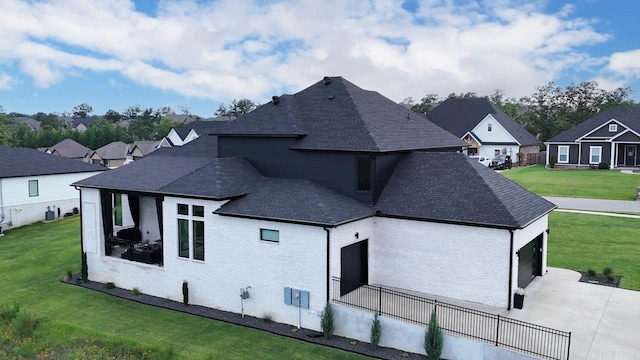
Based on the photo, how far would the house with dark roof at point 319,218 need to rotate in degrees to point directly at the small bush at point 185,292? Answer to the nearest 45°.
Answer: approximately 135° to its left

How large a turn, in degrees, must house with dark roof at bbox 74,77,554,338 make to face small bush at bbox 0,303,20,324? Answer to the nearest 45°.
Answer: approximately 135° to its left

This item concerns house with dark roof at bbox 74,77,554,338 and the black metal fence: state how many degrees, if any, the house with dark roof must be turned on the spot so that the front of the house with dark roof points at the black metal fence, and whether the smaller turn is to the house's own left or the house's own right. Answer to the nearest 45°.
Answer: approximately 90° to the house's own right

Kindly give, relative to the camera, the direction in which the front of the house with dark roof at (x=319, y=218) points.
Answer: facing away from the viewer and to the right of the viewer

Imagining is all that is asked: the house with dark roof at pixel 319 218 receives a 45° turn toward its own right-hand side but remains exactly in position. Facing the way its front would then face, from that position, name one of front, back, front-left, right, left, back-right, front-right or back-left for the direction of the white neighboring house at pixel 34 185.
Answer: back-left
